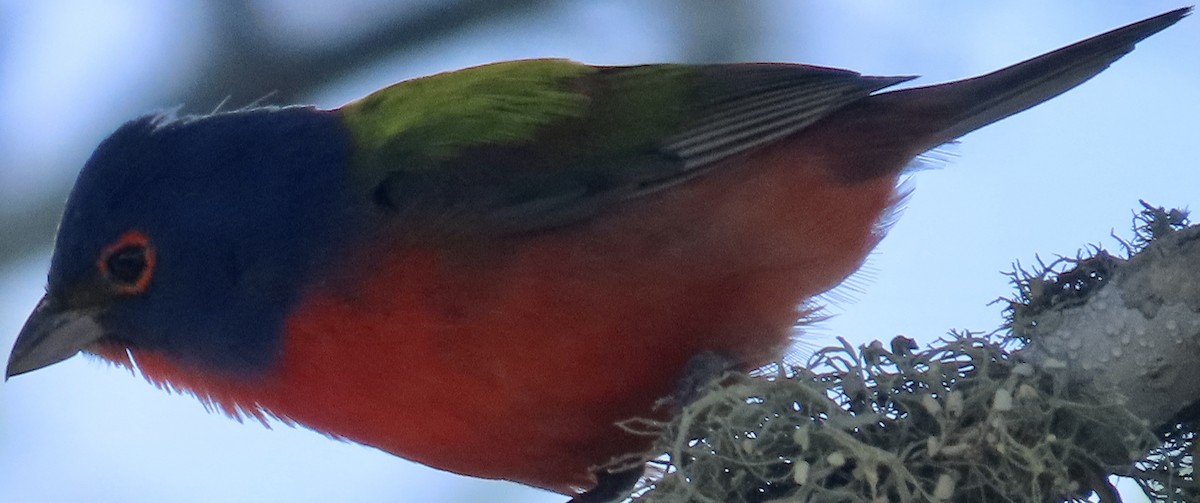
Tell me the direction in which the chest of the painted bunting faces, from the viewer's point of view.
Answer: to the viewer's left
